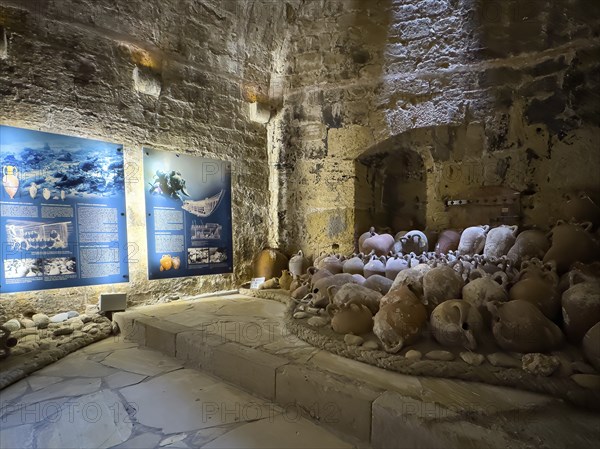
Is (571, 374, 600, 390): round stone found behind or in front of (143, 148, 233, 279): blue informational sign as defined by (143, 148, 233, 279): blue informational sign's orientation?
in front

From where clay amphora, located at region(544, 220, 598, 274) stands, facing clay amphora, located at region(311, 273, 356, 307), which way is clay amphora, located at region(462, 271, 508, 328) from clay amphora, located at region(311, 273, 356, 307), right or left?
left

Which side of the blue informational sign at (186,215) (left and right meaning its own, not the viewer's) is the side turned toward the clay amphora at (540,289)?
front

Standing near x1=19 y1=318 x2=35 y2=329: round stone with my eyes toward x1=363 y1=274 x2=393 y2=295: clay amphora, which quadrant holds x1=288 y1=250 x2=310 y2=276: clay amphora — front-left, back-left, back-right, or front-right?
front-left

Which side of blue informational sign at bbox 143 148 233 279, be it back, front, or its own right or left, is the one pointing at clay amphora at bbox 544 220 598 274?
front

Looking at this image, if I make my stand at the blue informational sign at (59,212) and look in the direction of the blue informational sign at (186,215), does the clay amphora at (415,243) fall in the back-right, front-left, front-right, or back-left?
front-right

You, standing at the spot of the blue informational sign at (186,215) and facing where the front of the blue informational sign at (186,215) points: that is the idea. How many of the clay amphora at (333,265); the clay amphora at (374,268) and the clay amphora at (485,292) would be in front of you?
3

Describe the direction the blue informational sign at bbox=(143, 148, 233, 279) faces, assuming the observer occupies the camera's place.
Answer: facing the viewer and to the right of the viewer

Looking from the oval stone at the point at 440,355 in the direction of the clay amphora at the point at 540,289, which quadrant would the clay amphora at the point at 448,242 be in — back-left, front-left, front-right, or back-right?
front-left

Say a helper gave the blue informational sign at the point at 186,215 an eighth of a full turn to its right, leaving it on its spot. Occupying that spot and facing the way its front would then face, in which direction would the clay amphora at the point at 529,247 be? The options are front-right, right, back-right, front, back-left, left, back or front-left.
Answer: front-left

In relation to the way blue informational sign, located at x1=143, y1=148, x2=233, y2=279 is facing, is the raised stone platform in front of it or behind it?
in front

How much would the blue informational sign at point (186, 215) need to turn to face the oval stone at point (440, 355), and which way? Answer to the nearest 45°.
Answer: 0° — it already faces it

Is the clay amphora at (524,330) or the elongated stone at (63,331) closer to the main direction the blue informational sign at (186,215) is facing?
the clay amphora

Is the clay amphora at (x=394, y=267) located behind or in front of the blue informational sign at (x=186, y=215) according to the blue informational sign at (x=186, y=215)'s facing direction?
in front
